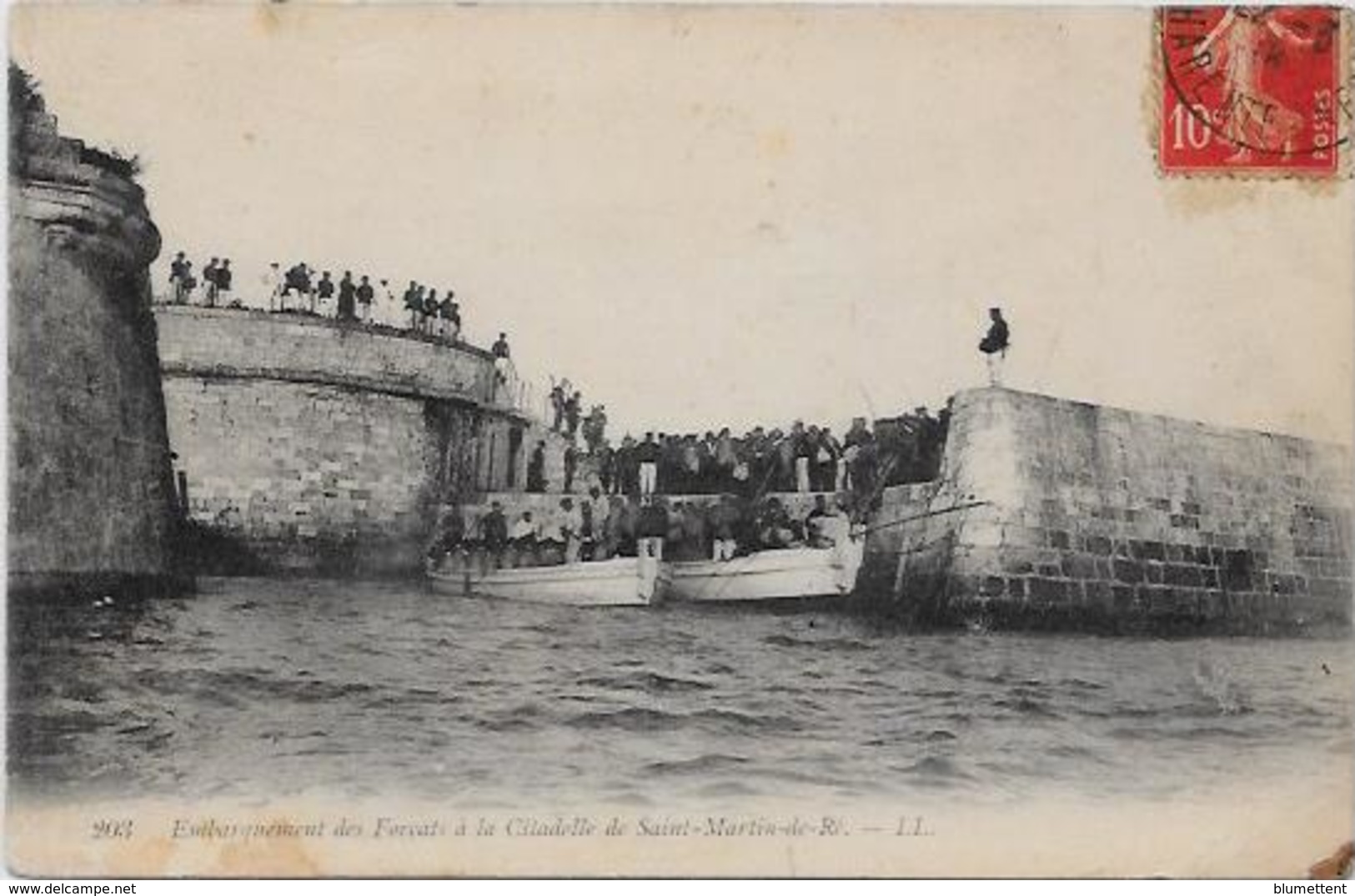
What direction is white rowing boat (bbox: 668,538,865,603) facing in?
to the viewer's right

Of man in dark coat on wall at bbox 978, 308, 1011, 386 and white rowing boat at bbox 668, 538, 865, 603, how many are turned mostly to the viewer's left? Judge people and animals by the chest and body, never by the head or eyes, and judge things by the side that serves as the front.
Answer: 1

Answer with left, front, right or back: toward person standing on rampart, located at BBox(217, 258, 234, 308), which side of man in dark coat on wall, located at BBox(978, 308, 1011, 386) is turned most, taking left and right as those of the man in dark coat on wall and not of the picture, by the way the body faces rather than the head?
front

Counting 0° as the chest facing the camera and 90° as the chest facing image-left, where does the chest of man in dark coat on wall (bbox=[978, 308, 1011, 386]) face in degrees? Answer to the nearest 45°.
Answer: approximately 90°

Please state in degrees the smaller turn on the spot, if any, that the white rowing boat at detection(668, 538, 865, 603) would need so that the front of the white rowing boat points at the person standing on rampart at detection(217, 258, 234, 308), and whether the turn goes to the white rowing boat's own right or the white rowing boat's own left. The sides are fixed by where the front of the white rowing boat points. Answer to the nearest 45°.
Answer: approximately 180°

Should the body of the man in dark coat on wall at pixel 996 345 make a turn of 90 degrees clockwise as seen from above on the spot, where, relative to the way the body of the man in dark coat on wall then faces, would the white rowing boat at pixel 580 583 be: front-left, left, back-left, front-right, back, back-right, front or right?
left

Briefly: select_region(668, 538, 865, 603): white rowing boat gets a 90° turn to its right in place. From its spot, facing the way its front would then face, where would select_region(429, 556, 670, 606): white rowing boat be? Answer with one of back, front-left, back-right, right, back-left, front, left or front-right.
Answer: right

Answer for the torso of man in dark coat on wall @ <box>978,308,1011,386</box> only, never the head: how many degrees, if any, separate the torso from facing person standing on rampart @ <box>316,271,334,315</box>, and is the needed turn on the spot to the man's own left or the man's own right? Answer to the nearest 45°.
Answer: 0° — they already face them
